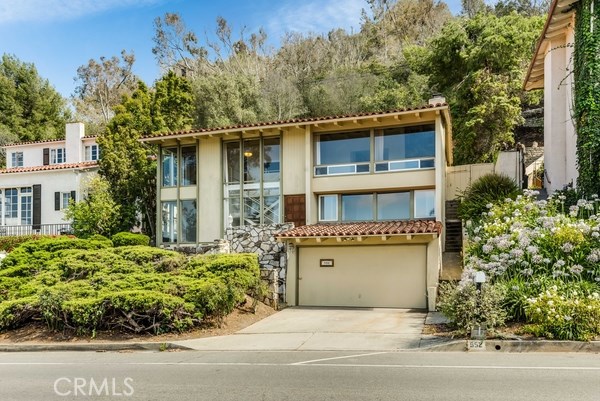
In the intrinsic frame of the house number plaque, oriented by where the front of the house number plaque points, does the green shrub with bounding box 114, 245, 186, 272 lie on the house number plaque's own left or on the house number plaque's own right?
on the house number plaque's own right

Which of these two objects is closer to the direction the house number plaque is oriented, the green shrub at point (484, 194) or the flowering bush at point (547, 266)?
the flowering bush

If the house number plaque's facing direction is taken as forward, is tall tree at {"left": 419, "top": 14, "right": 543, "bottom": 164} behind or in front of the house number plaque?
behind

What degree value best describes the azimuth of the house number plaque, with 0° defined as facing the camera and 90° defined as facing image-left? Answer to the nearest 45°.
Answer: approximately 0°

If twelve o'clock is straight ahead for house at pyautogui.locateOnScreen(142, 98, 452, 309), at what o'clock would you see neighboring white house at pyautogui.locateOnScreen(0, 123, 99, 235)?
The neighboring white house is roughly at 4 o'clock from the house.

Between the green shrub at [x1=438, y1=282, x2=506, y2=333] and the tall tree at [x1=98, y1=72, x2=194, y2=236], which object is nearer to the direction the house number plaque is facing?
the green shrub

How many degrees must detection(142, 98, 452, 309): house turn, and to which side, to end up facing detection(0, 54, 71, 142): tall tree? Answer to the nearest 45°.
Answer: approximately 135° to its right

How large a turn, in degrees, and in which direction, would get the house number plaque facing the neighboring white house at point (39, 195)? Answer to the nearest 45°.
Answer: approximately 135° to its right

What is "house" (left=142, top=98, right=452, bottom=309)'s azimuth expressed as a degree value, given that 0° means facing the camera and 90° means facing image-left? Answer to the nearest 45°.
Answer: approximately 0°
